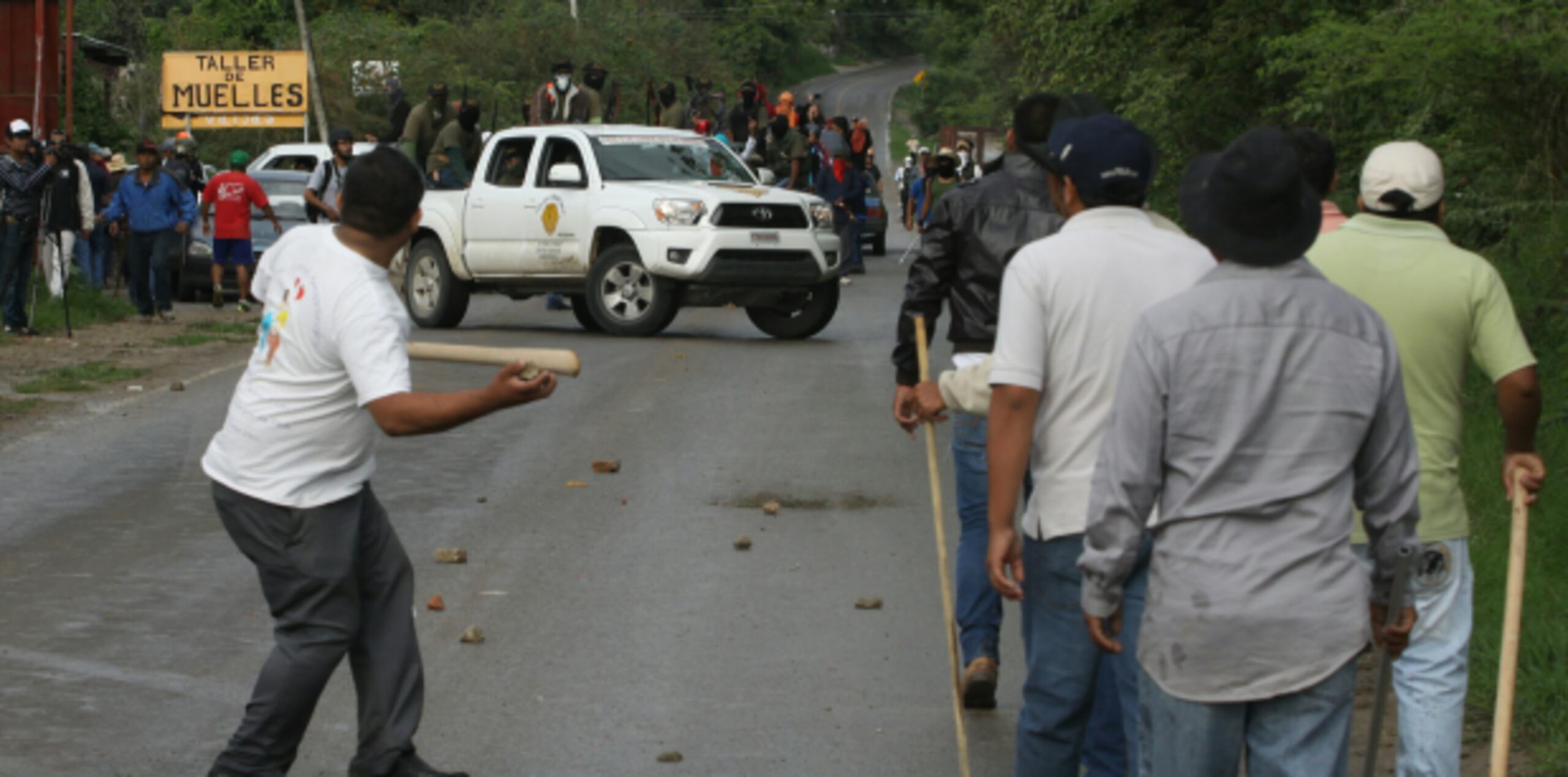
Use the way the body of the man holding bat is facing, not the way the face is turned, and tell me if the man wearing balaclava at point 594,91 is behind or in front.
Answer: in front

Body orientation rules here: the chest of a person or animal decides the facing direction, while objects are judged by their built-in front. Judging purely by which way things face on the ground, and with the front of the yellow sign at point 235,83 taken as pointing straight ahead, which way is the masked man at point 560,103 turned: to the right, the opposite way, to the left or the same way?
the same way

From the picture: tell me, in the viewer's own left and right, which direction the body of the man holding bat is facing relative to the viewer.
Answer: facing away from the viewer and to the right of the viewer

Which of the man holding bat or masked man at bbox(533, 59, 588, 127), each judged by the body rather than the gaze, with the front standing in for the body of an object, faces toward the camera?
the masked man

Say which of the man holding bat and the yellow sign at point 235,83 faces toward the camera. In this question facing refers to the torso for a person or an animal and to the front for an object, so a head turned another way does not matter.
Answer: the yellow sign

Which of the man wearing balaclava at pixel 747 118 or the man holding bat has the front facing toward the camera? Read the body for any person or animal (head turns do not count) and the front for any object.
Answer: the man wearing balaclava

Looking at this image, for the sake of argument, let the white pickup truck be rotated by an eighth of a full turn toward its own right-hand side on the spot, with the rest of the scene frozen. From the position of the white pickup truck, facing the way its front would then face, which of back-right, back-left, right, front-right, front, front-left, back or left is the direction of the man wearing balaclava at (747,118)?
back

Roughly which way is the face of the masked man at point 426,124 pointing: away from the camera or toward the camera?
toward the camera

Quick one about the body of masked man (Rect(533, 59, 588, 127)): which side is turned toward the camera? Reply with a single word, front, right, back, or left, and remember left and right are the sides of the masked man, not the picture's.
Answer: front

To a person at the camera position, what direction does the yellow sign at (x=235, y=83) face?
facing the viewer

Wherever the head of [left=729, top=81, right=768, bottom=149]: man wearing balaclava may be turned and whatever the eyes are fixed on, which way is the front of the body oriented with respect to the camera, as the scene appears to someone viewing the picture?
toward the camera

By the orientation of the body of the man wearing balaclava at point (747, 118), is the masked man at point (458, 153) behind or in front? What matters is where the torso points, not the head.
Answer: in front

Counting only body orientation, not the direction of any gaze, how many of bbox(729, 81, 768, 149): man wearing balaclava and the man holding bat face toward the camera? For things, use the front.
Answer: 1

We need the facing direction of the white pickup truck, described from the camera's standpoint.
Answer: facing the viewer and to the right of the viewer

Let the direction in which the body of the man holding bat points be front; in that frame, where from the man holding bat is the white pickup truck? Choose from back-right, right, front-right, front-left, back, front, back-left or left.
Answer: front-left

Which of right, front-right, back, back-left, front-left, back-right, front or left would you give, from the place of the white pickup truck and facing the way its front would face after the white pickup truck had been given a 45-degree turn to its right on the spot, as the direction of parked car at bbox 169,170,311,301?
back-right

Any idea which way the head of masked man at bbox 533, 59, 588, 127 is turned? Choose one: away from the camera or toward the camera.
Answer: toward the camera
